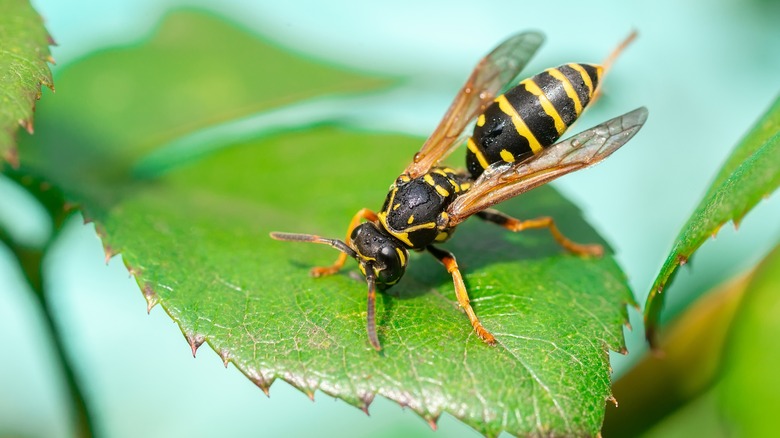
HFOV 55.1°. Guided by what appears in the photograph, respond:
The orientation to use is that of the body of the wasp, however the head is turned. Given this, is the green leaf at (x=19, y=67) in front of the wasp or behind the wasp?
in front

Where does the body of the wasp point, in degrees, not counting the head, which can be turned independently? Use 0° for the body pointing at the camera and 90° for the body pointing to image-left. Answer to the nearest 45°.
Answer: approximately 45°

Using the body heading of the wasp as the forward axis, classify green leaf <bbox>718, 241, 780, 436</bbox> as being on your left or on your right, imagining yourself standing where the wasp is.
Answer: on your left

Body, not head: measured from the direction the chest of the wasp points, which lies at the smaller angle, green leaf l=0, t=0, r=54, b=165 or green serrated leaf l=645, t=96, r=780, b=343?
the green leaf l=0, t=0, r=54, b=165

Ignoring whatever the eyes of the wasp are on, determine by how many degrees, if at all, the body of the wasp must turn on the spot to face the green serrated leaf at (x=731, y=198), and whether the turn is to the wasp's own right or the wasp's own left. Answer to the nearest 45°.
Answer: approximately 90° to the wasp's own left
